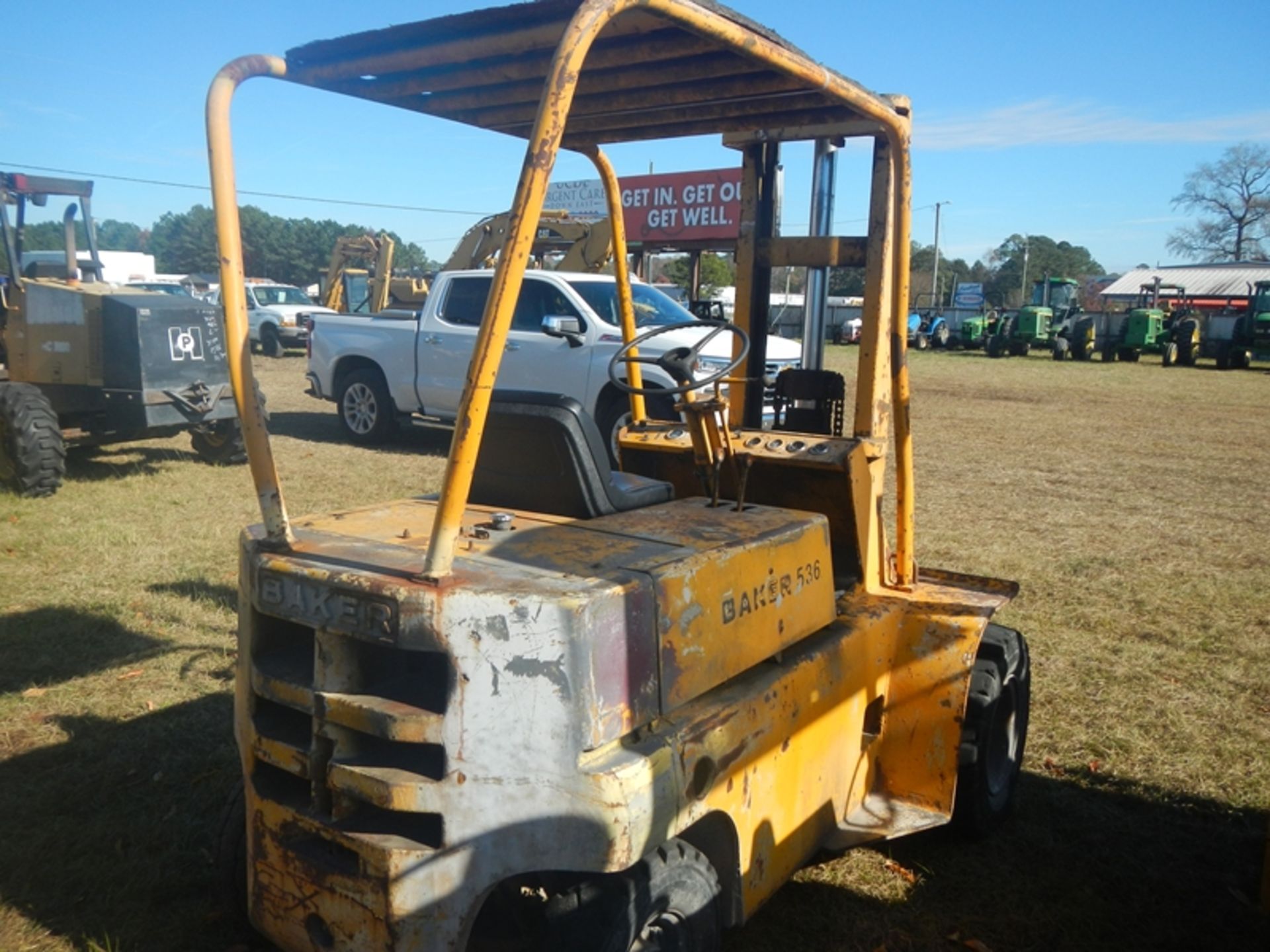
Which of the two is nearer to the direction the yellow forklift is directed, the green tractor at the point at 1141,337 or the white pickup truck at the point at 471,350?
the green tractor

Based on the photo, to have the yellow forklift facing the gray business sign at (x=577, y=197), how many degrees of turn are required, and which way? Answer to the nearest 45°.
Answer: approximately 45° to its left

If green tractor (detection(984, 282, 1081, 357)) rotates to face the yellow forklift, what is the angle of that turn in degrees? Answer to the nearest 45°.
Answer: approximately 45° to its left

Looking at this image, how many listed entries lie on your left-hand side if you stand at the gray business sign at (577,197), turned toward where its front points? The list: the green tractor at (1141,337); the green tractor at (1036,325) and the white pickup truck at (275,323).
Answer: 2

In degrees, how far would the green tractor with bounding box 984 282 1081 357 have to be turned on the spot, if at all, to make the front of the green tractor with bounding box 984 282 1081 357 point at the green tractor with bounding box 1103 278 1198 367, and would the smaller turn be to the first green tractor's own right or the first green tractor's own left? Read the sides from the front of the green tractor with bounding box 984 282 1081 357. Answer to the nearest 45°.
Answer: approximately 90° to the first green tractor's own left

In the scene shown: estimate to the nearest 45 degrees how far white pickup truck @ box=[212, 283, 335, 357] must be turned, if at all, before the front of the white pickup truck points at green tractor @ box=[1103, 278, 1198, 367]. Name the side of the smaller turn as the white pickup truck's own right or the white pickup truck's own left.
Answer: approximately 45° to the white pickup truck's own left

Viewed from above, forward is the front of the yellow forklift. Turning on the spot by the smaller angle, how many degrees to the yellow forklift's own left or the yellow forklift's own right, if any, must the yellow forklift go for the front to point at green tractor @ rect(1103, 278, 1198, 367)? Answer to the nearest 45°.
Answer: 0° — it already faces it

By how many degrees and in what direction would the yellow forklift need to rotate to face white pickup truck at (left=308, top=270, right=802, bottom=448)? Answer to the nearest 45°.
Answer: approximately 45° to its left

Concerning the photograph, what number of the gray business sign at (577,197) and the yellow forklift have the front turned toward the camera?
1

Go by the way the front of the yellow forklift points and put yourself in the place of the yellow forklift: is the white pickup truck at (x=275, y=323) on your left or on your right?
on your left
